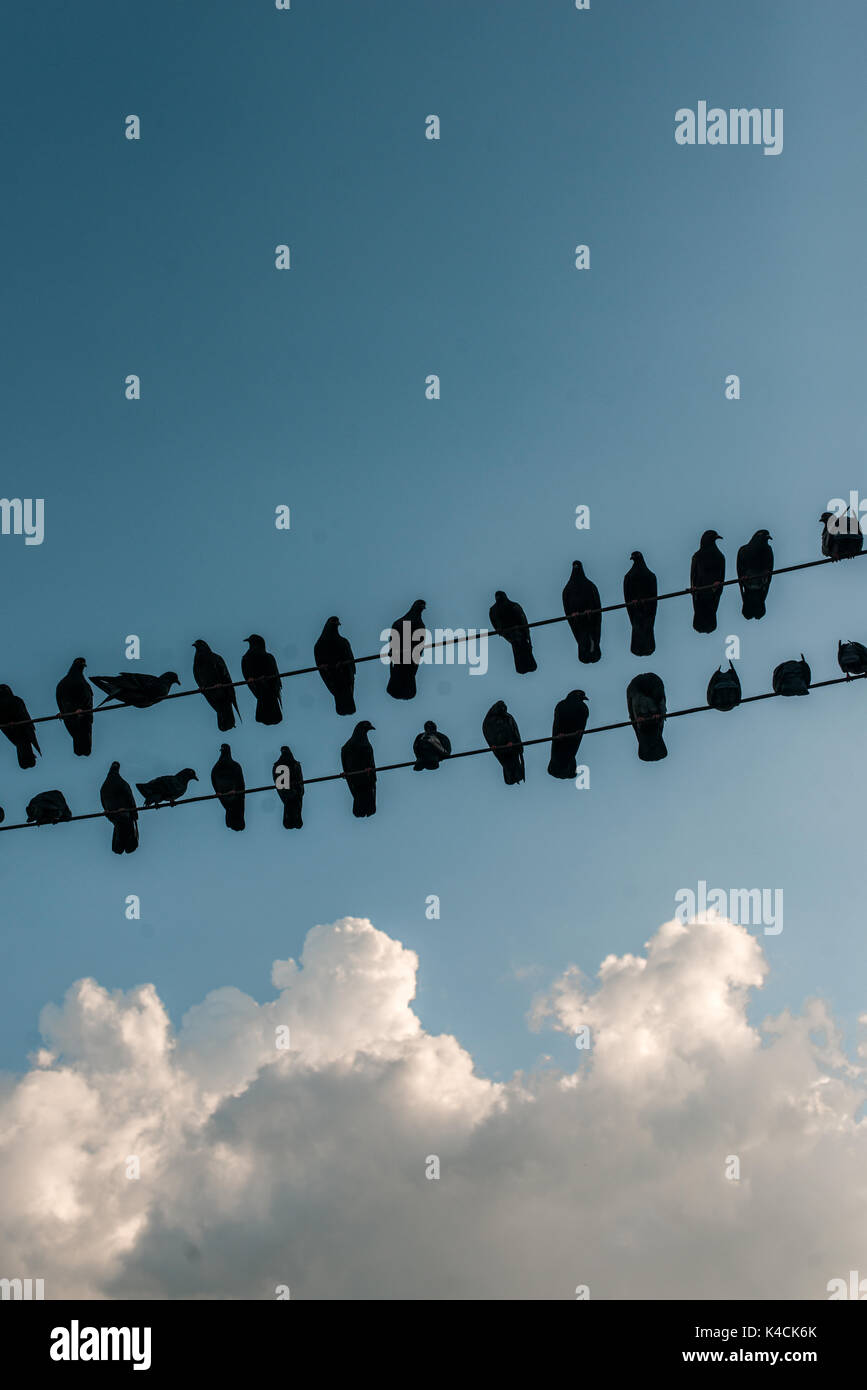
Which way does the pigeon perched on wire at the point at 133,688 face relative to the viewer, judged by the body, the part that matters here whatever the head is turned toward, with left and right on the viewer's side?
facing to the right of the viewer

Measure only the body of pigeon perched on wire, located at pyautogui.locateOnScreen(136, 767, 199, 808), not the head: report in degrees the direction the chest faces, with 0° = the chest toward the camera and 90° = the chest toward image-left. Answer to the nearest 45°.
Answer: approximately 270°

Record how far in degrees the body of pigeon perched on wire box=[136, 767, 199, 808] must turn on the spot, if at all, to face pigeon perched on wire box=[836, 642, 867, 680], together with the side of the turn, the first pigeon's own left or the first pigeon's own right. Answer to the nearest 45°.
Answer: approximately 45° to the first pigeon's own right

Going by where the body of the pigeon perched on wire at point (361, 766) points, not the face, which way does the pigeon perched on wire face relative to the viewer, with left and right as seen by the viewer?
facing the viewer and to the right of the viewer

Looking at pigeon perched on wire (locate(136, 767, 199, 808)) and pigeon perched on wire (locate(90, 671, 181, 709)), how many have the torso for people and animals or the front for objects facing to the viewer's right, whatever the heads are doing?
2

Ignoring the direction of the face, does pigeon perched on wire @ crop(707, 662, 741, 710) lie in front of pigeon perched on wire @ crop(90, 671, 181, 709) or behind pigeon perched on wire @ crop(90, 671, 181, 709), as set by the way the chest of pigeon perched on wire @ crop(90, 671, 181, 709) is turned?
in front

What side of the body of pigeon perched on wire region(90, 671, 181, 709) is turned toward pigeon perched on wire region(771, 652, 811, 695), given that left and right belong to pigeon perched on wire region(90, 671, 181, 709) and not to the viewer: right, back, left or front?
front
